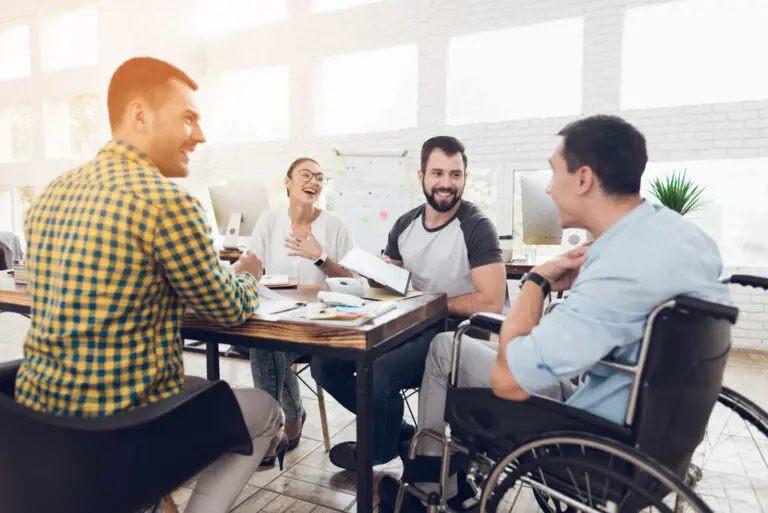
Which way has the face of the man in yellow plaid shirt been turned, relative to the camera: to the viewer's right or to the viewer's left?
to the viewer's right

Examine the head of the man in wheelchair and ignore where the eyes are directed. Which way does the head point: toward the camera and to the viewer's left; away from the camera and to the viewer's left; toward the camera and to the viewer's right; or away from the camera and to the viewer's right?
away from the camera and to the viewer's left

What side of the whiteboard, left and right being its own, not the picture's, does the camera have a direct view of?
front

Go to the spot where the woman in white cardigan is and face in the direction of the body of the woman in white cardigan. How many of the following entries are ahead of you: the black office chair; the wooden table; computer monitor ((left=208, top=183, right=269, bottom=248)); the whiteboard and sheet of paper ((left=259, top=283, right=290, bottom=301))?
3

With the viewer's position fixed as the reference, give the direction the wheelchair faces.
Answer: facing away from the viewer and to the left of the viewer

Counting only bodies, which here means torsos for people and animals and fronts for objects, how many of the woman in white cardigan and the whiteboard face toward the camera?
2

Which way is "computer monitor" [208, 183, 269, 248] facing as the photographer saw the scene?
facing away from the viewer

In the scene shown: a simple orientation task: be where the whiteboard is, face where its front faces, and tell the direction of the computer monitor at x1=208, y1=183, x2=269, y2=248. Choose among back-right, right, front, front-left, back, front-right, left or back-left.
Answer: front-right

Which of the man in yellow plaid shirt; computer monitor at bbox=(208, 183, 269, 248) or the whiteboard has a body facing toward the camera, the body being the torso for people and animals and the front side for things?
the whiteboard

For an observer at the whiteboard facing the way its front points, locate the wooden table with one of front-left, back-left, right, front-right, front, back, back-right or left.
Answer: front

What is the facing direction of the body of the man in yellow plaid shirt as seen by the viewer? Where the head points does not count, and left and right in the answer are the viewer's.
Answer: facing away from the viewer and to the right of the viewer

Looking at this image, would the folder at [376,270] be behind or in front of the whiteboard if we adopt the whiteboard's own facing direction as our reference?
in front

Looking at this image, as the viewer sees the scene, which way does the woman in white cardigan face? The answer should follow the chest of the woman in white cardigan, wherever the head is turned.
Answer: toward the camera

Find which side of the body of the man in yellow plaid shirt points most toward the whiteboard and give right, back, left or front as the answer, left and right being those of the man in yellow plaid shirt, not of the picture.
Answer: front

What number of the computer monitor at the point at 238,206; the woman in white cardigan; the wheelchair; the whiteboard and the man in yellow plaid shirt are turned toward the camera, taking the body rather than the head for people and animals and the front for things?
2
